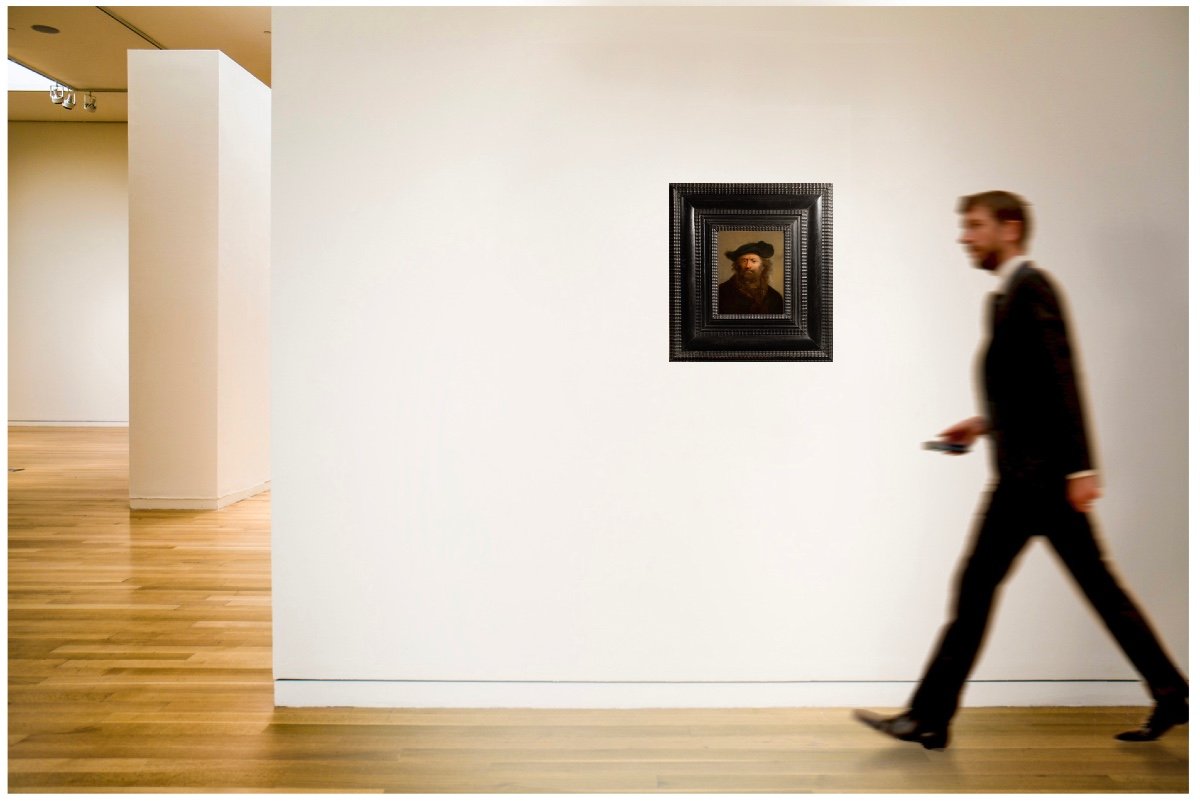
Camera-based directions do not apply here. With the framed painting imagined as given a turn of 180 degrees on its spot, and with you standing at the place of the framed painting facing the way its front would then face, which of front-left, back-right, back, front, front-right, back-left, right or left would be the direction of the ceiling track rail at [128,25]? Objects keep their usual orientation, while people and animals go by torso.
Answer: front-left

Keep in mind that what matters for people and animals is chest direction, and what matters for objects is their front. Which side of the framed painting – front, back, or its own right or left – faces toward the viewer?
front

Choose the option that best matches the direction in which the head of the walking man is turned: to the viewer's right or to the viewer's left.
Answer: to the viewer's left

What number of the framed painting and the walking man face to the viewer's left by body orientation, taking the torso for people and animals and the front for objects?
1

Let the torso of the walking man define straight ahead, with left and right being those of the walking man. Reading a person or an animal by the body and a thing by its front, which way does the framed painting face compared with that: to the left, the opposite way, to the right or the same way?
to the left

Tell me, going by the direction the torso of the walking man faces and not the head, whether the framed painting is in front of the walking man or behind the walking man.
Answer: in front

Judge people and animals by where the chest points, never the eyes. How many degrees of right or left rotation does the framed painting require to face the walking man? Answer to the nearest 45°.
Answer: approximately 45° to its left

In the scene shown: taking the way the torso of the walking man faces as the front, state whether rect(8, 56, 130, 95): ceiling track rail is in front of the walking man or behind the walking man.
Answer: in front

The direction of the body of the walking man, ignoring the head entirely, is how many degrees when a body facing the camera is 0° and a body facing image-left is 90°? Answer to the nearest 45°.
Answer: approximately 90°

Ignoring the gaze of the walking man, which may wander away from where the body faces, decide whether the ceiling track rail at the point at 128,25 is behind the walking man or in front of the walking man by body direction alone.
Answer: in front
